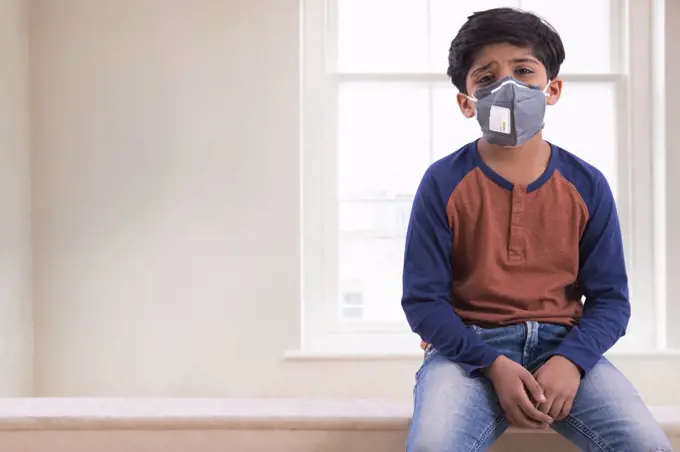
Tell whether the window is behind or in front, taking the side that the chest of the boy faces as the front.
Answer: behind

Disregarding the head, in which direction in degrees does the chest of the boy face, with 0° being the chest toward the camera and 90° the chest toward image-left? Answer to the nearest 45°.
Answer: approximately 0°
